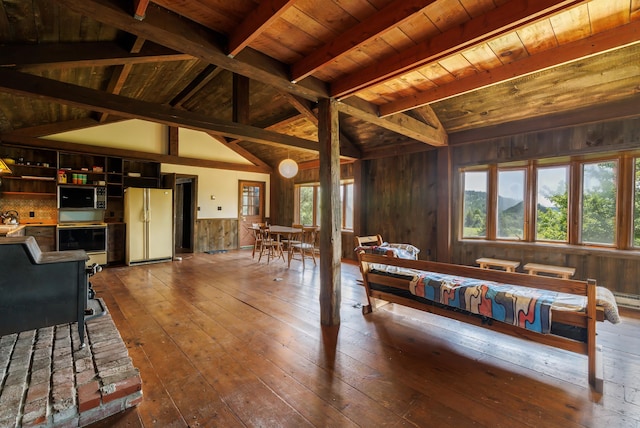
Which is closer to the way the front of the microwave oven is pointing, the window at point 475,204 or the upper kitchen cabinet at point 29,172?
the window

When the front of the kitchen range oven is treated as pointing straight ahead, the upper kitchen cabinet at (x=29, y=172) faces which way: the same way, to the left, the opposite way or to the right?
the same way

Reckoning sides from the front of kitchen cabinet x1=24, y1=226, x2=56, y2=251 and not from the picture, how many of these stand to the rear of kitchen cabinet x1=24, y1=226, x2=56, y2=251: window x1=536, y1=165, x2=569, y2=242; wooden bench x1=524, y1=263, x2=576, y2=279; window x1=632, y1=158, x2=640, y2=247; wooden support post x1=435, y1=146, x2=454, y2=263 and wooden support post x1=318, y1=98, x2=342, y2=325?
0

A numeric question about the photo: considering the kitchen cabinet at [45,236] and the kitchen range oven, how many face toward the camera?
2

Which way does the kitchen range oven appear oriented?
toward the camera

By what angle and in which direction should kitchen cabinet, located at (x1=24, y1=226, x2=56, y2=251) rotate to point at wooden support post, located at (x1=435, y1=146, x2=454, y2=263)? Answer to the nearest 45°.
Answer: approximately 45° to its left

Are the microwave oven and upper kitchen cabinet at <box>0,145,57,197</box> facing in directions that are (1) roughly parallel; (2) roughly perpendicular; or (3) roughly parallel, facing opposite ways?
roughly parallel

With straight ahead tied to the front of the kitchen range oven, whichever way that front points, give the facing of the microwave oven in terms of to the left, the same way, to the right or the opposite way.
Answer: the same way

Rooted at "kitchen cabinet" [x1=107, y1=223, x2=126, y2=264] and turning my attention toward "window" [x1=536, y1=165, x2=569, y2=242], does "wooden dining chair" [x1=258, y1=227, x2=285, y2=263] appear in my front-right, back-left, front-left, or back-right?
front-left

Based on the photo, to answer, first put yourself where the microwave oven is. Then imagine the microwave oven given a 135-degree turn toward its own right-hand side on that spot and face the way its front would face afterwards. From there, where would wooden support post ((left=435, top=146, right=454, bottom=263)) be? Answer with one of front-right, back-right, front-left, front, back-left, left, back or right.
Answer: back

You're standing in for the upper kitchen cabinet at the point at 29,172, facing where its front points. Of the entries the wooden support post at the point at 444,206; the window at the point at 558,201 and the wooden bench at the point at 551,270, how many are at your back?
0

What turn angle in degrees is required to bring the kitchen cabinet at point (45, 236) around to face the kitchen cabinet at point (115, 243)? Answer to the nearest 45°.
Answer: approximately 90° to its left

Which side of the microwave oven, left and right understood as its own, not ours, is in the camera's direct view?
front

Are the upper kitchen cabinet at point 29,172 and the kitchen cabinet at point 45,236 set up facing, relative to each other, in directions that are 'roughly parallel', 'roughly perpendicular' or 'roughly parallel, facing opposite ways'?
roughly parallel

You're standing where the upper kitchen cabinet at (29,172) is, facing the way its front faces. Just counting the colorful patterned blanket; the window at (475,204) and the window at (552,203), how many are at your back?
0

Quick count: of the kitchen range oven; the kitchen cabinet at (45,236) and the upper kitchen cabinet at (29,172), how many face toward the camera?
3

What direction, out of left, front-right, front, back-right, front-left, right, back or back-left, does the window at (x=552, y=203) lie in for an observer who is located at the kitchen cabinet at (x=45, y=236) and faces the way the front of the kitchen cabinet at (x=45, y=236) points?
front-left
